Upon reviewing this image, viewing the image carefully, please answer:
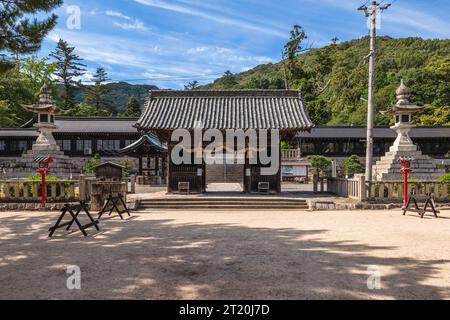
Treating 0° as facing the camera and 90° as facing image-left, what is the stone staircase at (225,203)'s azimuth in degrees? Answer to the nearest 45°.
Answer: approximately 0°

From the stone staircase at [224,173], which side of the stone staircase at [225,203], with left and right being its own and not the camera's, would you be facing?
back

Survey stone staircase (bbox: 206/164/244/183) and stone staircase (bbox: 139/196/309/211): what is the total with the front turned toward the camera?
2

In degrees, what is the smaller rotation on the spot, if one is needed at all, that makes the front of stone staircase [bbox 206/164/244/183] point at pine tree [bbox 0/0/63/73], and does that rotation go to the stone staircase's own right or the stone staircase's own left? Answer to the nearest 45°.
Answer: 0° — it already faces it

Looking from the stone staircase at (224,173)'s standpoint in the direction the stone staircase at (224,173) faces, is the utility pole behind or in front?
in front

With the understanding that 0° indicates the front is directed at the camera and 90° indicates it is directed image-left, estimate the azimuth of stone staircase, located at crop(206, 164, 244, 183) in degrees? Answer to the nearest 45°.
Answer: approximately 0°

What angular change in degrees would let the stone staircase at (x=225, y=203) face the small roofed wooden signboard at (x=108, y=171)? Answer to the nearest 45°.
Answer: approximately 135° to its right

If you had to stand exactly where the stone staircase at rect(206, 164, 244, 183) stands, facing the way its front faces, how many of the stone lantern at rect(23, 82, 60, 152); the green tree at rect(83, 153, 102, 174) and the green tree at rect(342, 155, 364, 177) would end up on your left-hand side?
1

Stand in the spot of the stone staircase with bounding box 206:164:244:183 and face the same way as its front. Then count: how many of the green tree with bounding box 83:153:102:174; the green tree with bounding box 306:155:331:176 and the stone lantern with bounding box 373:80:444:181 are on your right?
1
